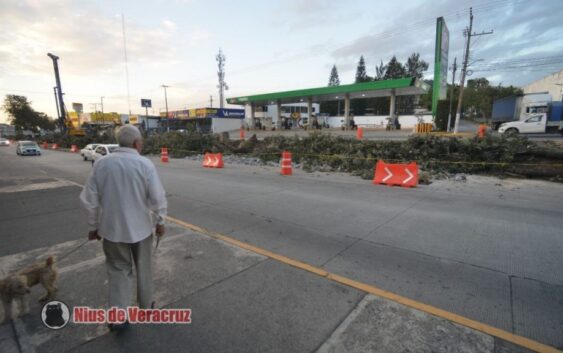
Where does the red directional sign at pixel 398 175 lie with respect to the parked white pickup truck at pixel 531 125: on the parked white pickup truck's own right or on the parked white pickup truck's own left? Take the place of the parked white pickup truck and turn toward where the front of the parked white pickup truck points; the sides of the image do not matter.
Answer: on the parked white pickup truck's own left

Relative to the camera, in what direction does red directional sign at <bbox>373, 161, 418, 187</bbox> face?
facing the viewer

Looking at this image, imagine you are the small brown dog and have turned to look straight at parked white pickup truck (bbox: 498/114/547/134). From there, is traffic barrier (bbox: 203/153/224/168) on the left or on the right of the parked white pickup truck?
left

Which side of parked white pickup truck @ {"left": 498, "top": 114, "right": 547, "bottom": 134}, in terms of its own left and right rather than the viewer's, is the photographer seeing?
left

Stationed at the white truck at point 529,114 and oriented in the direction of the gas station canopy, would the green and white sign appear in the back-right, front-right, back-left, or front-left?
front-left

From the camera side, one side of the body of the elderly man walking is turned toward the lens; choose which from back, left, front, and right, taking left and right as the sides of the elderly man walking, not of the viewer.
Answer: back

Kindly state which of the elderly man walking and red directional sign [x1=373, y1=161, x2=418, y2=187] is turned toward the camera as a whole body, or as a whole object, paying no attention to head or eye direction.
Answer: the red directional sign

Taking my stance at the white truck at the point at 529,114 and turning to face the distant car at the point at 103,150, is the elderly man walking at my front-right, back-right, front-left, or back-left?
front-left

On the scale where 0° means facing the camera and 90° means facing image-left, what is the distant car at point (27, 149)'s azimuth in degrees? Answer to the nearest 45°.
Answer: approximately 315°

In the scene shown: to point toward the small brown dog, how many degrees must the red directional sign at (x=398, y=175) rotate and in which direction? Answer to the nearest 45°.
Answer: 0° — it already faces it

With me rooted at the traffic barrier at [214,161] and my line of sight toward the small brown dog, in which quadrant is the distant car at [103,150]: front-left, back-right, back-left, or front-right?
back-right
